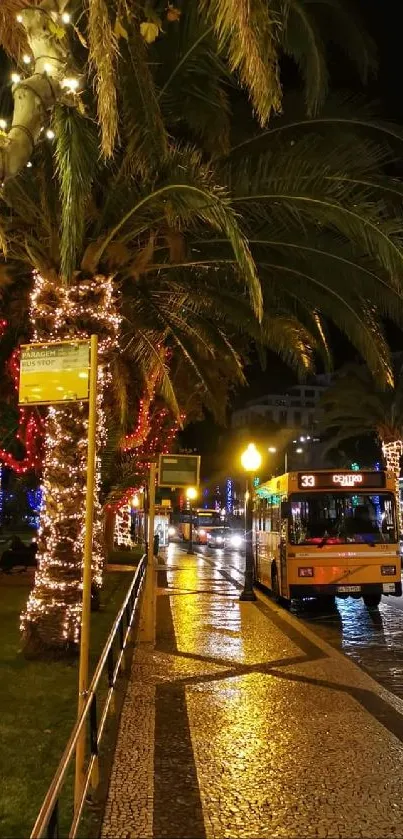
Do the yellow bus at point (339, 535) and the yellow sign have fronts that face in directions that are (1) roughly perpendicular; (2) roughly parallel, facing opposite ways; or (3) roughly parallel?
roughly parallel

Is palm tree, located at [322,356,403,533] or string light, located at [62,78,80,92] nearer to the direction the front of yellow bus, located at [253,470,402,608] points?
the string light

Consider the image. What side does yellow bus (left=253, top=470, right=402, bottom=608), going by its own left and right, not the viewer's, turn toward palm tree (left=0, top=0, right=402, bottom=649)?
front

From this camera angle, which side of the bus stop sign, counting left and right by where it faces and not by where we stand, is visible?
front

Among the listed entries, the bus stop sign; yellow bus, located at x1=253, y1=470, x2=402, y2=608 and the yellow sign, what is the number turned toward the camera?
3

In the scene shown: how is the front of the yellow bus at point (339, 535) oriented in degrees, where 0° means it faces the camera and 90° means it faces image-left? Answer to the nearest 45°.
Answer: approximately 0°

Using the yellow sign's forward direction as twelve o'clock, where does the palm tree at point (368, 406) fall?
The palm tree is roughly at 7 o'clock from the yellow sign.

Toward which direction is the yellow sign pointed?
toward the camera

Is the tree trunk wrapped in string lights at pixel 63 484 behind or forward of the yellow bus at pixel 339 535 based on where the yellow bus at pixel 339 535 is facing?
forward

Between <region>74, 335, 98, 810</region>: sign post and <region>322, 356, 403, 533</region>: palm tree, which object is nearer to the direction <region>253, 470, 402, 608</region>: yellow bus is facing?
the sign post
